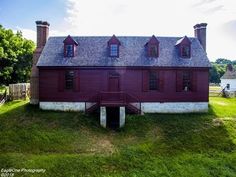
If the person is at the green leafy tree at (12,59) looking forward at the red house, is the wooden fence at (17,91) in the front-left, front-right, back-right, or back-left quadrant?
front-right

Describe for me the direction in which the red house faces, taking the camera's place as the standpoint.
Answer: facing the viewer

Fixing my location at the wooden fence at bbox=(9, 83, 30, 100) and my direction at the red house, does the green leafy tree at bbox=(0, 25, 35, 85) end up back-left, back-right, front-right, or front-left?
back-left

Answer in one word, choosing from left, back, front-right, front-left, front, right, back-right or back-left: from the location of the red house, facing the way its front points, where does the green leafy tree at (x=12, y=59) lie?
back-right

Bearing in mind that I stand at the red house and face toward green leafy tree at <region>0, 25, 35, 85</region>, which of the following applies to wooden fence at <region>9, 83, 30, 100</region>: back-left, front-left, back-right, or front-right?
front-left

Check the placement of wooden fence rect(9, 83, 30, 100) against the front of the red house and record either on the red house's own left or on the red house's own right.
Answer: on the red house's own right

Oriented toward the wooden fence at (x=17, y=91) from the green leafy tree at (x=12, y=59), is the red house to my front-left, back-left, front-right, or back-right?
front-left
